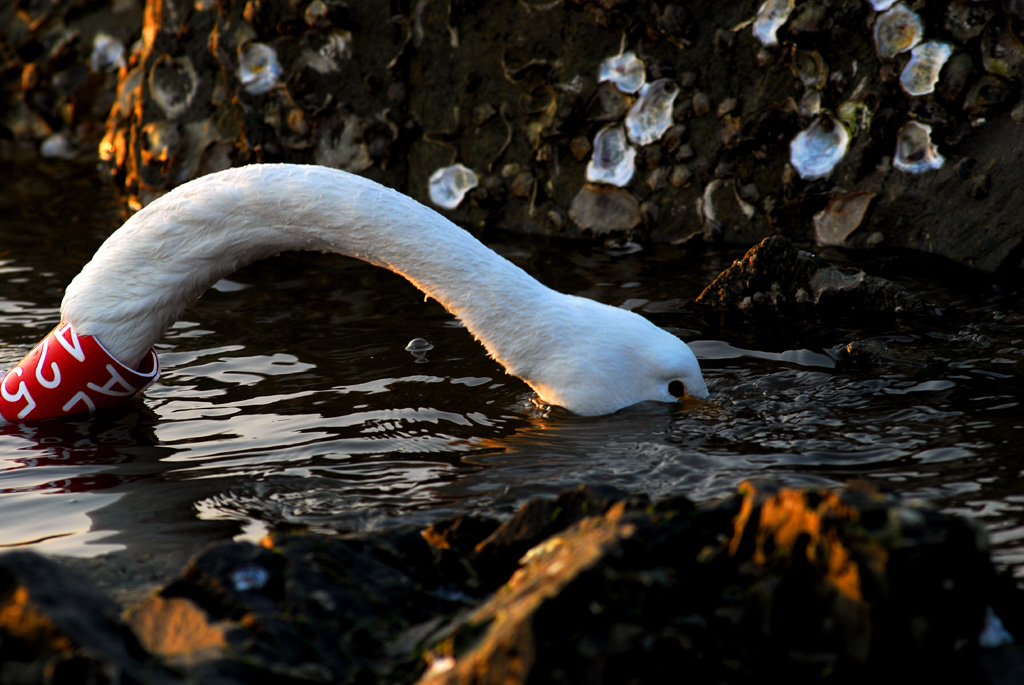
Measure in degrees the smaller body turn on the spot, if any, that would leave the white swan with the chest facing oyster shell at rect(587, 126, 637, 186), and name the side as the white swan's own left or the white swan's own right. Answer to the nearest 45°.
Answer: approximately 45° to the white swan's own left

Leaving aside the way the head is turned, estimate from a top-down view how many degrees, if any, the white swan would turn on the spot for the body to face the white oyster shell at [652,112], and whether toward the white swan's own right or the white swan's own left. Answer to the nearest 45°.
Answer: approximately 45° to the white swan's own left

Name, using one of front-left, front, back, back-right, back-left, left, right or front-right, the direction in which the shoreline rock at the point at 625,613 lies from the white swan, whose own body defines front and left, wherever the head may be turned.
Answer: right

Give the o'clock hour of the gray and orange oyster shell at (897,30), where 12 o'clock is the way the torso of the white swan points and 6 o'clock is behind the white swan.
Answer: The gray and orange oyster shell is roughly at 11 o'clock from the white swan.

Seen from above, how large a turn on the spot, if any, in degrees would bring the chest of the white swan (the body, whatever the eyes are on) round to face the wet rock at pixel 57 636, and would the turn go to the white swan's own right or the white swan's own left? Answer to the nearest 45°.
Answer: approximately 90° to the white swan's own right

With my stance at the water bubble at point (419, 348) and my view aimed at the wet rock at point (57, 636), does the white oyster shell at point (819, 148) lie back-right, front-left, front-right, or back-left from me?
back-left

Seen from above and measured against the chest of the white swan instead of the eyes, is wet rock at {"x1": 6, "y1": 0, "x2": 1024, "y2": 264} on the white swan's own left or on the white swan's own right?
on the white swan's own left

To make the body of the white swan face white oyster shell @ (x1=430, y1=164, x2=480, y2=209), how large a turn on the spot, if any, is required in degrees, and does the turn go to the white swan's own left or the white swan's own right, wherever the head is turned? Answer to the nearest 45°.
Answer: approximately 90° to the white swan's own left

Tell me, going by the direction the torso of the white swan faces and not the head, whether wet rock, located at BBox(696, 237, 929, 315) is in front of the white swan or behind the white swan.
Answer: in front

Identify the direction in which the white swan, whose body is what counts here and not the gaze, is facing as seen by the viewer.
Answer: to the viewer's right

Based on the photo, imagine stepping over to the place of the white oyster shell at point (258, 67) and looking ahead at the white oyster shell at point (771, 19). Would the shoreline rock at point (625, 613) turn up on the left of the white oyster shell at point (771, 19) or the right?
right

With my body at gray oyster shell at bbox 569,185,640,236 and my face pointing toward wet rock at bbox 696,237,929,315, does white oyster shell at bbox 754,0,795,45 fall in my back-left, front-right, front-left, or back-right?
front-left

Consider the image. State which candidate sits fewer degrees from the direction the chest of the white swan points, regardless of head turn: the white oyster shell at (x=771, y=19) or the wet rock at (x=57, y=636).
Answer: the white oyster shell

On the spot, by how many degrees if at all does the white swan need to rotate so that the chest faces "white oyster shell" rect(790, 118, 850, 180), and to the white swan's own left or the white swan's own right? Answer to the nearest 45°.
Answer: approximately 45° to the white swan's own left

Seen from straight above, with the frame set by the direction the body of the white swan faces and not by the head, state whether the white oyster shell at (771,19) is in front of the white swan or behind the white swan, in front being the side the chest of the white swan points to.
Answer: in front
